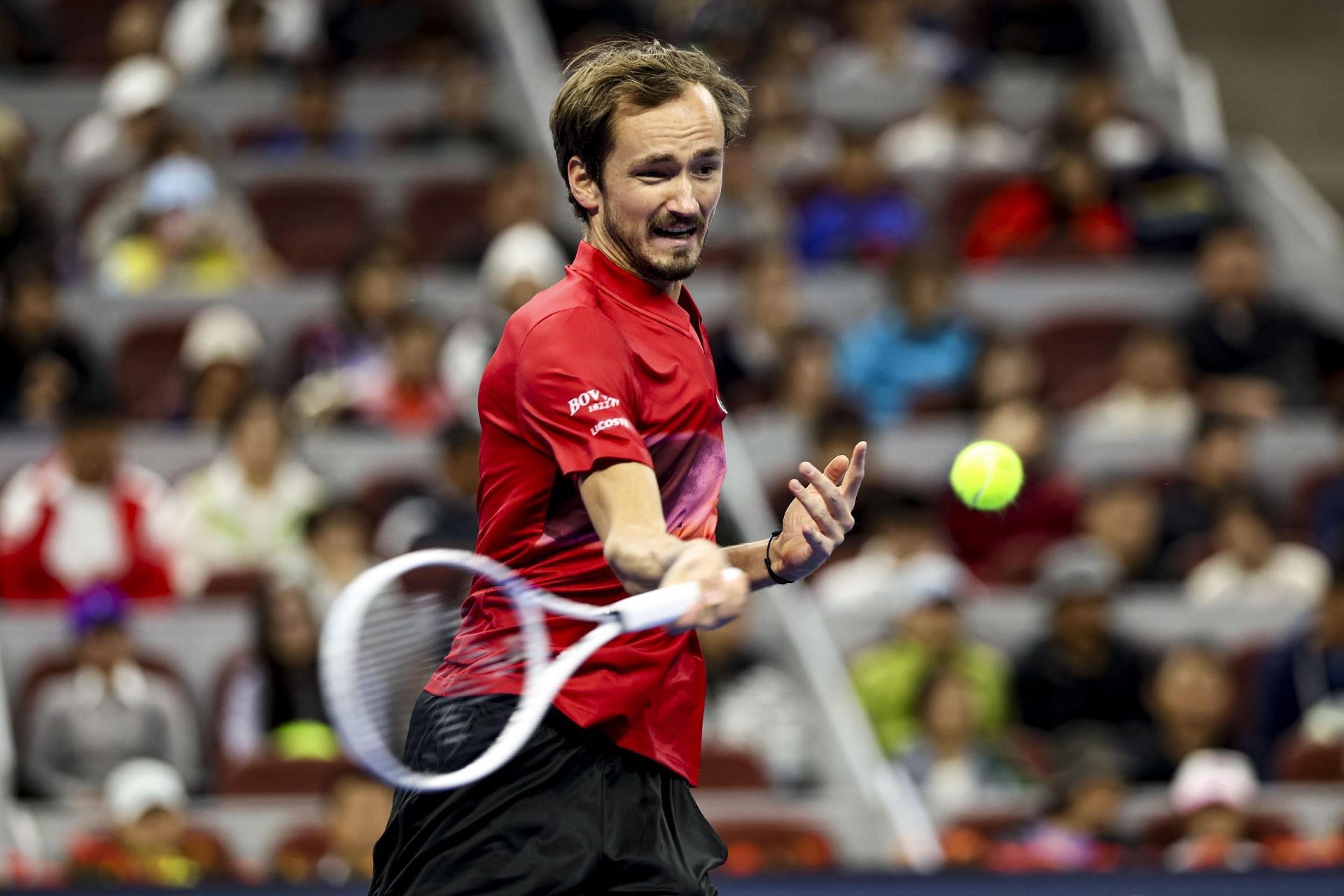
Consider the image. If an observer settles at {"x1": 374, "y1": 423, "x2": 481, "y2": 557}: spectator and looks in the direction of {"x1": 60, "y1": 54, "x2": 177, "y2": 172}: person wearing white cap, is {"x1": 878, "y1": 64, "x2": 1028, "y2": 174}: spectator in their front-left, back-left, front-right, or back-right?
front-right

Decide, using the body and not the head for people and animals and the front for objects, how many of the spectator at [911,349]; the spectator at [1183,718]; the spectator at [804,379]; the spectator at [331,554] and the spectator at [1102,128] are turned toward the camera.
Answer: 5

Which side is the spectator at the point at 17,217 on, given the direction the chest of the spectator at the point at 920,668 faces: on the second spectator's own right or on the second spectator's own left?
on the second spectator's own right

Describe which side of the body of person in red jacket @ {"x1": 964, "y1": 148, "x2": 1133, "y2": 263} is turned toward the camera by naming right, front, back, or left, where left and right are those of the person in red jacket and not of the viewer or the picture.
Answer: front

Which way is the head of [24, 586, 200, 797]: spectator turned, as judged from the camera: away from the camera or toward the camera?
toward the camera

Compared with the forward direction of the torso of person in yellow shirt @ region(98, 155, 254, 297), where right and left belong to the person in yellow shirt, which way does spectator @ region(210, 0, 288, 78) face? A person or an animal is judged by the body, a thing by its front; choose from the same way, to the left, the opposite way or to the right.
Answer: the same way

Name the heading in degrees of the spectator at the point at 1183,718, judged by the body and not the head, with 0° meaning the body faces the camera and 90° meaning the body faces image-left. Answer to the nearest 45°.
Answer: approximately 0°

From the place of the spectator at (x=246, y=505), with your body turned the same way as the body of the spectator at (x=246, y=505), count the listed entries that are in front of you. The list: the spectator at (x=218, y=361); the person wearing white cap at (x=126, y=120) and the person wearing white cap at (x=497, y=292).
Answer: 0

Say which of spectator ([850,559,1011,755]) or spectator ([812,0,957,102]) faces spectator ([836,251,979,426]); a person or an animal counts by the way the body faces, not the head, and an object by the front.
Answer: spectator ([812,0,957,102])

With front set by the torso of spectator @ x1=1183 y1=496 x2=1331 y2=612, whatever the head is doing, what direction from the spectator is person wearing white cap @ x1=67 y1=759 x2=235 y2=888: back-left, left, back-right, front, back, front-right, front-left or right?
front-right

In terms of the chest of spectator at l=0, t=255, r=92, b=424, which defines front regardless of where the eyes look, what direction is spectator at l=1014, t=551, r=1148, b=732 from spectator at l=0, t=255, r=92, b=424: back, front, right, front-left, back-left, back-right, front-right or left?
front-left

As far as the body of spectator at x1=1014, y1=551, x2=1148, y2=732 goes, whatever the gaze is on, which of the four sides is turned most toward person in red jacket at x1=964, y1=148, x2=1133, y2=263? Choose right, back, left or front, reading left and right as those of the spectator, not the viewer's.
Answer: back

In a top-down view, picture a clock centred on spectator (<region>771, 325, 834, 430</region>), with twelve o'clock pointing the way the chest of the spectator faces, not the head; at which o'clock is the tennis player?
The tennis player is roughly at 12 o'clock from the spectator.

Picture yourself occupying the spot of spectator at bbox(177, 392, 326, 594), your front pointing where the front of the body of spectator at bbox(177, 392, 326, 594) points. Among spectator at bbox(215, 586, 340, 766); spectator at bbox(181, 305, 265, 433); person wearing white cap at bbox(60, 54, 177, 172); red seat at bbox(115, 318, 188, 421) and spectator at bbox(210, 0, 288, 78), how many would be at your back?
4

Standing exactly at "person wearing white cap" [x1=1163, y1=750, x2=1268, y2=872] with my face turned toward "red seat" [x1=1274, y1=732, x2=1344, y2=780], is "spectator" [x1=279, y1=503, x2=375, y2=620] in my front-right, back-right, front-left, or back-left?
back-left

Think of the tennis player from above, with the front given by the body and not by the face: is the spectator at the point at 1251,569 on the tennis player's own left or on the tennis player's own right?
on the tennis player's own left

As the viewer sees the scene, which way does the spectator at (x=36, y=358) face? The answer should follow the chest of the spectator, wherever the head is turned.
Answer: toward the camera

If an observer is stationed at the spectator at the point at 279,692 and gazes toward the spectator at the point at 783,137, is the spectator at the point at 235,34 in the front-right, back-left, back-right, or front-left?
front-left

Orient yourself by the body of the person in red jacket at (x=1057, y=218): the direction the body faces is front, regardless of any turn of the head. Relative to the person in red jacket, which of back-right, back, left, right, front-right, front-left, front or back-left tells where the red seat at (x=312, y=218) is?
right

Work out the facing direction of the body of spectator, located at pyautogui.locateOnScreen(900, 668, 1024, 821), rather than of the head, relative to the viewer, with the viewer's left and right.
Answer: facing the viewer

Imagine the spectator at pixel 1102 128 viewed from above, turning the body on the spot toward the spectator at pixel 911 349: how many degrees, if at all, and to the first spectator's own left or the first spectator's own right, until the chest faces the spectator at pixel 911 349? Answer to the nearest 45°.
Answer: approximately 45° to the first spectator's own right

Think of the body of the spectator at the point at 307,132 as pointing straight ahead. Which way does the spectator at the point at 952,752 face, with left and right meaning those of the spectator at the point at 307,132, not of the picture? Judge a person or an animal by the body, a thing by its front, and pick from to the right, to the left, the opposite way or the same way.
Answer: the same way

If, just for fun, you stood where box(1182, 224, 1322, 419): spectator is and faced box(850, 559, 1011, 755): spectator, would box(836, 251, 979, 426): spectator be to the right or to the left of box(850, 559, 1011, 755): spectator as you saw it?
right
